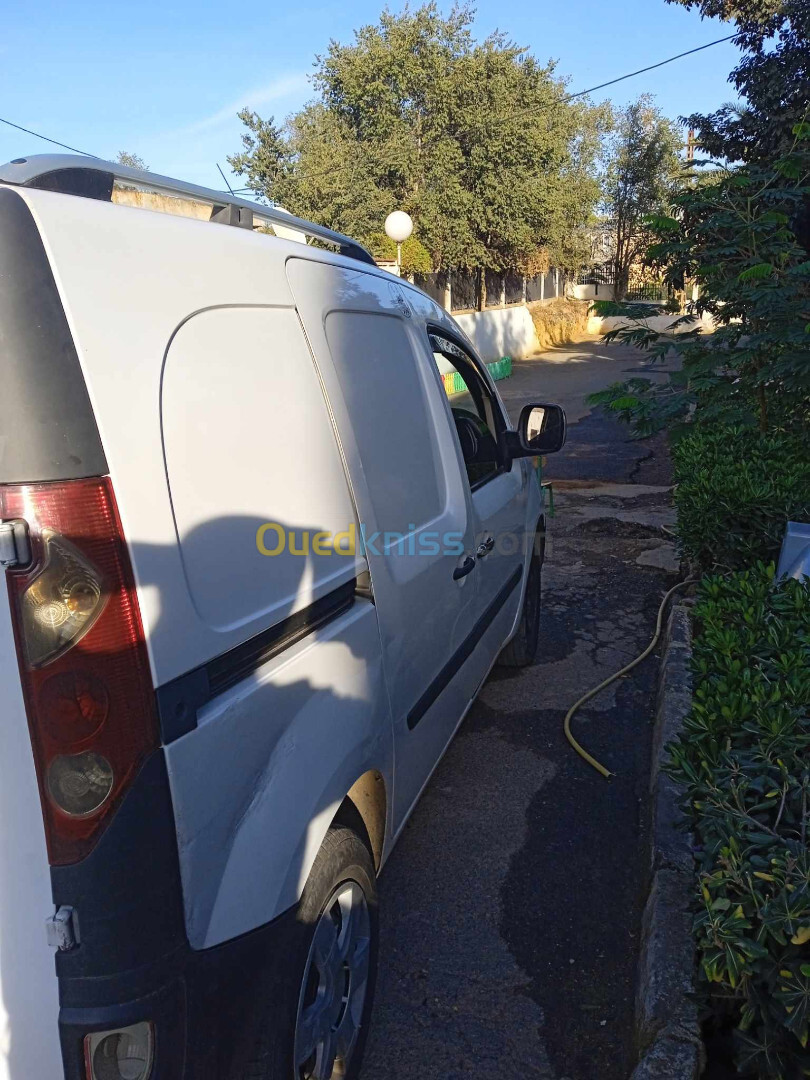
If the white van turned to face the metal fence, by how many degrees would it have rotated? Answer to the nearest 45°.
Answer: approximately 45° to its left

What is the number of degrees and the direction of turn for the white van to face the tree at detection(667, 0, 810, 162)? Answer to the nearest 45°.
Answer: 0° — it already faces it

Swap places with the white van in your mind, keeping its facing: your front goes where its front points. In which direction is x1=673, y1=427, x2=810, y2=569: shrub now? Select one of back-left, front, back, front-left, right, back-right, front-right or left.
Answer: front

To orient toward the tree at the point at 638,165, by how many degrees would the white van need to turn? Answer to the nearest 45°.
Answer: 0° — it already faces it

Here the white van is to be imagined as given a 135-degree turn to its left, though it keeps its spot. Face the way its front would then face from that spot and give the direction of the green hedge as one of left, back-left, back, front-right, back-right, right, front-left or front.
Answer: back

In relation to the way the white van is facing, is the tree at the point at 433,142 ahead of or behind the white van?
ahead

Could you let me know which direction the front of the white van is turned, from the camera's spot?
facing away from the viewer and to the right of the viewer

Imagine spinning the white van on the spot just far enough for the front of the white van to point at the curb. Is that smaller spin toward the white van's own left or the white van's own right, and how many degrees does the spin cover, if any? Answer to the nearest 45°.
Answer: approximately 45° to the white van's own right

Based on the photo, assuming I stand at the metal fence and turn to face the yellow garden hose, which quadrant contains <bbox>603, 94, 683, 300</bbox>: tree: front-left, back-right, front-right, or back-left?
back-left
